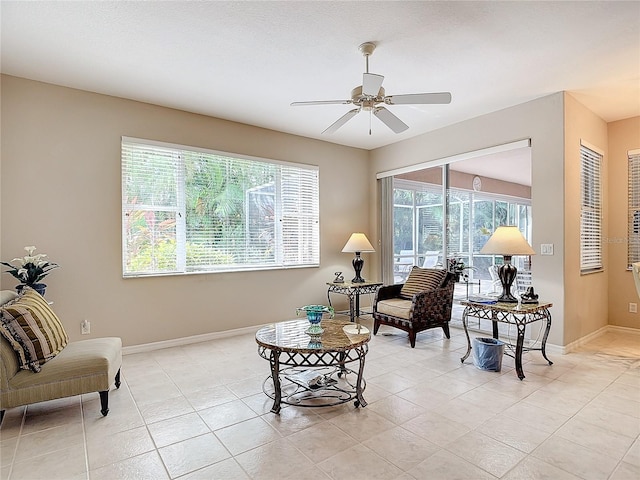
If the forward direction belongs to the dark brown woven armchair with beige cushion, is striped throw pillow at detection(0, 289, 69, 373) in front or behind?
in front

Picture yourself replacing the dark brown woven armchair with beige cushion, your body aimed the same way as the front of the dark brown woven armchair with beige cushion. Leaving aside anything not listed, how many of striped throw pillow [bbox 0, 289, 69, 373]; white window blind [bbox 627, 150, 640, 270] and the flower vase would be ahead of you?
2

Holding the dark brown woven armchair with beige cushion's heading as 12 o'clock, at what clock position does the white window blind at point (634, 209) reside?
The white window blind is roughly at 7 o'clock from the dark brown woven armchair with beige cushion.

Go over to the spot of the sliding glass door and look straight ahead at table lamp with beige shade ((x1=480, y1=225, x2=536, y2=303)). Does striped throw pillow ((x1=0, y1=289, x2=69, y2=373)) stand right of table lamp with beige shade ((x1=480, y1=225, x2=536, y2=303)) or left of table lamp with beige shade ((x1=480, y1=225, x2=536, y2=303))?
right

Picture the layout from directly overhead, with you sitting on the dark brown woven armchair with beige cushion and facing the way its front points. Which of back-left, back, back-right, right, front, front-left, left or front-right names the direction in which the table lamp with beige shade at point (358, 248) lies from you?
right

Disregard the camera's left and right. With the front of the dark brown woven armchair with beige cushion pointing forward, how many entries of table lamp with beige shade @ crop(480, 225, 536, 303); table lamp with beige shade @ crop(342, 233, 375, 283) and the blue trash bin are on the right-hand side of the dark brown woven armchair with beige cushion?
1

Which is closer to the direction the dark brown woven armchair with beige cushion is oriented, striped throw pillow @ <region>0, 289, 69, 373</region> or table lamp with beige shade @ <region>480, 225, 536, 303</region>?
the striped throw pillow

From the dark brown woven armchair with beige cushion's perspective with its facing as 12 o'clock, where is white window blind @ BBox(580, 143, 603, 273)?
The white window blind is roughly at 7 o'clock from the dark brown woven armchair with beige cushion.

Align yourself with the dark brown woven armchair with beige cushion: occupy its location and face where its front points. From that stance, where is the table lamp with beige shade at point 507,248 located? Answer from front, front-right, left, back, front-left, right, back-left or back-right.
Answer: left

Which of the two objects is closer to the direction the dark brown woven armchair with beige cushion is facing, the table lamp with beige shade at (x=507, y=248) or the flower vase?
the flower vase

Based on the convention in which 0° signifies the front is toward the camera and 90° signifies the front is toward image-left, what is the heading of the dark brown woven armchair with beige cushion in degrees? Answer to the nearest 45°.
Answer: approximately 45°
